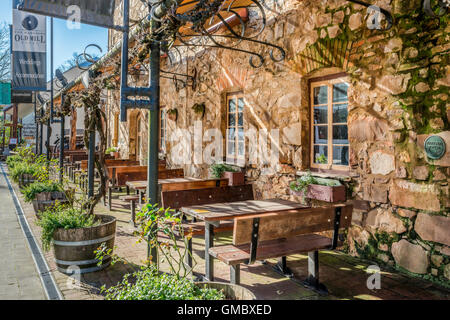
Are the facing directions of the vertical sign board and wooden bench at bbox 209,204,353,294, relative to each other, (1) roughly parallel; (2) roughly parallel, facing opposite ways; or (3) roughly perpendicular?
roughly parallel, facing opposite ways

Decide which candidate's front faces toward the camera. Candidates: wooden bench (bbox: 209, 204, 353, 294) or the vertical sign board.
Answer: the vertical sign board

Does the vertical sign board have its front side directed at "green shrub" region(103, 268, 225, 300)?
yes

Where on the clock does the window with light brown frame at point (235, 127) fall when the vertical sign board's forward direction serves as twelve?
The window with light brown frame is roughly at 11 o'clock from the vertical sign board.

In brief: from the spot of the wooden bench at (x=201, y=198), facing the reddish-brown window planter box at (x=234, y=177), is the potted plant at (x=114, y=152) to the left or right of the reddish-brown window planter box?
left

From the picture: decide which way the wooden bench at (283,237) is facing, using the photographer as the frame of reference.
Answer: facing away from the viewer and to the left of the viewer

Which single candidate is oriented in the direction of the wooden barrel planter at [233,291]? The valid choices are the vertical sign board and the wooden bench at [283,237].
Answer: the vertical sign board

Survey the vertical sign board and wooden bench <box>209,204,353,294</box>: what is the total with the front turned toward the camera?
1

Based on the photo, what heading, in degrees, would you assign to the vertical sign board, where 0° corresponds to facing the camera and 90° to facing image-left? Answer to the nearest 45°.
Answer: approximately 0°

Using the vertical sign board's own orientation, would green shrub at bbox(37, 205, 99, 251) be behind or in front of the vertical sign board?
in front
